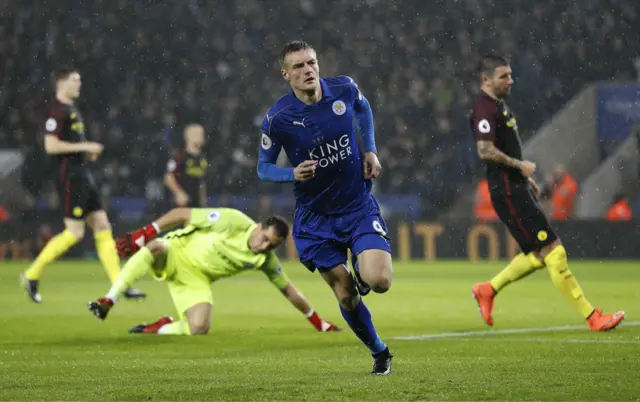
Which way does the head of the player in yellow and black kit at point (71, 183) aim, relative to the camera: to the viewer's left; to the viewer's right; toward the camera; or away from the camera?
to the viewer's right

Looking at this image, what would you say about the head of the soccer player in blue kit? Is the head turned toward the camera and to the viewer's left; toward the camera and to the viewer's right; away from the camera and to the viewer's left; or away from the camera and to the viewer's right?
toward the camera and to the viewer's right

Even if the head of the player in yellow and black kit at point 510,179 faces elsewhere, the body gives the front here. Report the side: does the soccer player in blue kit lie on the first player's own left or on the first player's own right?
on the first player's own right
